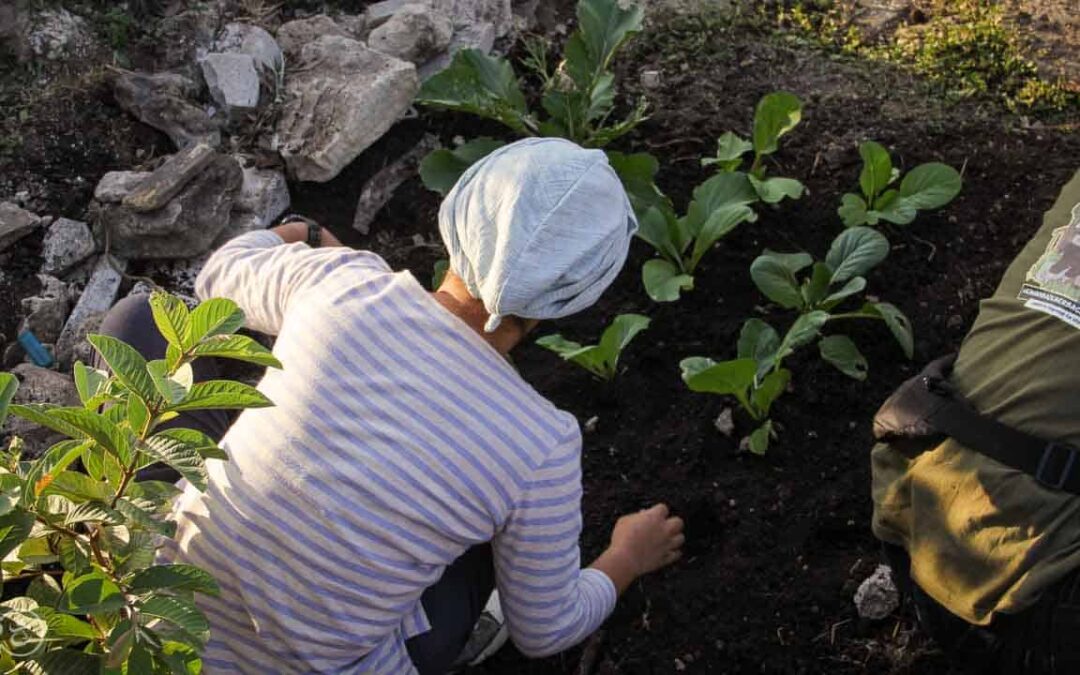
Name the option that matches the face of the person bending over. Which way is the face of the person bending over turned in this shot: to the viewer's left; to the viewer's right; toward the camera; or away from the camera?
away from the camera

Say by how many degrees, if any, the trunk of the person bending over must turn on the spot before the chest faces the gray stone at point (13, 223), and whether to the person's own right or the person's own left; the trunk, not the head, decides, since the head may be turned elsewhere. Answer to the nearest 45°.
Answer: approximately 90° to the person's own left

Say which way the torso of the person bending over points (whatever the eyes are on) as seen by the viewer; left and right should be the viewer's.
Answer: facing away from the viewer and to the right of the viewer

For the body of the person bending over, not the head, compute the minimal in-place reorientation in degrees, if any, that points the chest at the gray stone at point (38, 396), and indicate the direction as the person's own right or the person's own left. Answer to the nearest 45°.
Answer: approximately 90° to the person's own left

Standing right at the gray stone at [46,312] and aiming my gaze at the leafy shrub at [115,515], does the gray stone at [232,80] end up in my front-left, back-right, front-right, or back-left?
back-left

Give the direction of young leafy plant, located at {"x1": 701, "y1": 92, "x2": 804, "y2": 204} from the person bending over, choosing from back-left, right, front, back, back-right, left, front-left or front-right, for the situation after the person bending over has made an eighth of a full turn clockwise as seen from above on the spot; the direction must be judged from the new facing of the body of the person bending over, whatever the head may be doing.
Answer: front-left

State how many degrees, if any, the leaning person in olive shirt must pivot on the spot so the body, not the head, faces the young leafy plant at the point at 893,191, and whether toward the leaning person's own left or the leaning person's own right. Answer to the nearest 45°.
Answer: approximately 45° to the leaning person's own left

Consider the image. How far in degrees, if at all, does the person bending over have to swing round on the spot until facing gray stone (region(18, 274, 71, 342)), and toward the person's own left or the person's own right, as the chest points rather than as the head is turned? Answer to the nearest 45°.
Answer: approximately 90° to the person's own left

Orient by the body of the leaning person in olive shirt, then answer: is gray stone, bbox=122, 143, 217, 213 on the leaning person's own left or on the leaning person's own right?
on the leaning person's own left
